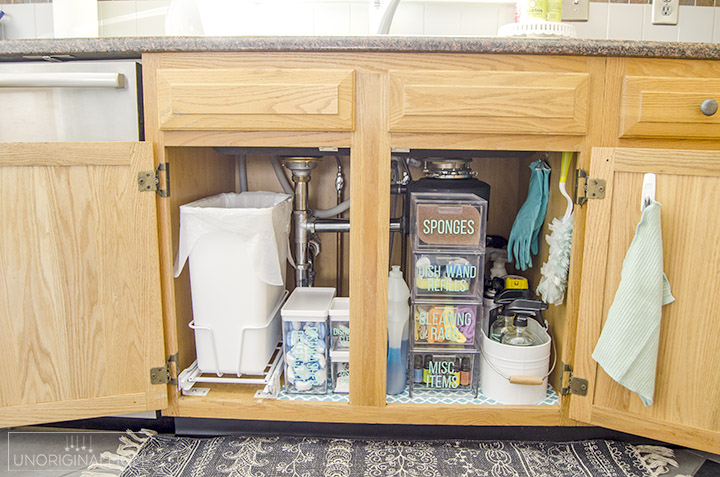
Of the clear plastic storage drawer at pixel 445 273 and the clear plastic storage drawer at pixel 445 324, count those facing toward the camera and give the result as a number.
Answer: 2

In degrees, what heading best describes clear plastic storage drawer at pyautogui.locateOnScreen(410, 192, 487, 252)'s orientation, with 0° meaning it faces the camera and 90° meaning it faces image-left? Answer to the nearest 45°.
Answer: approximately 0°

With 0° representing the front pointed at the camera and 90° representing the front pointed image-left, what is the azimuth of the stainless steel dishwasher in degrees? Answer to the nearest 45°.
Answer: approximately 0°
